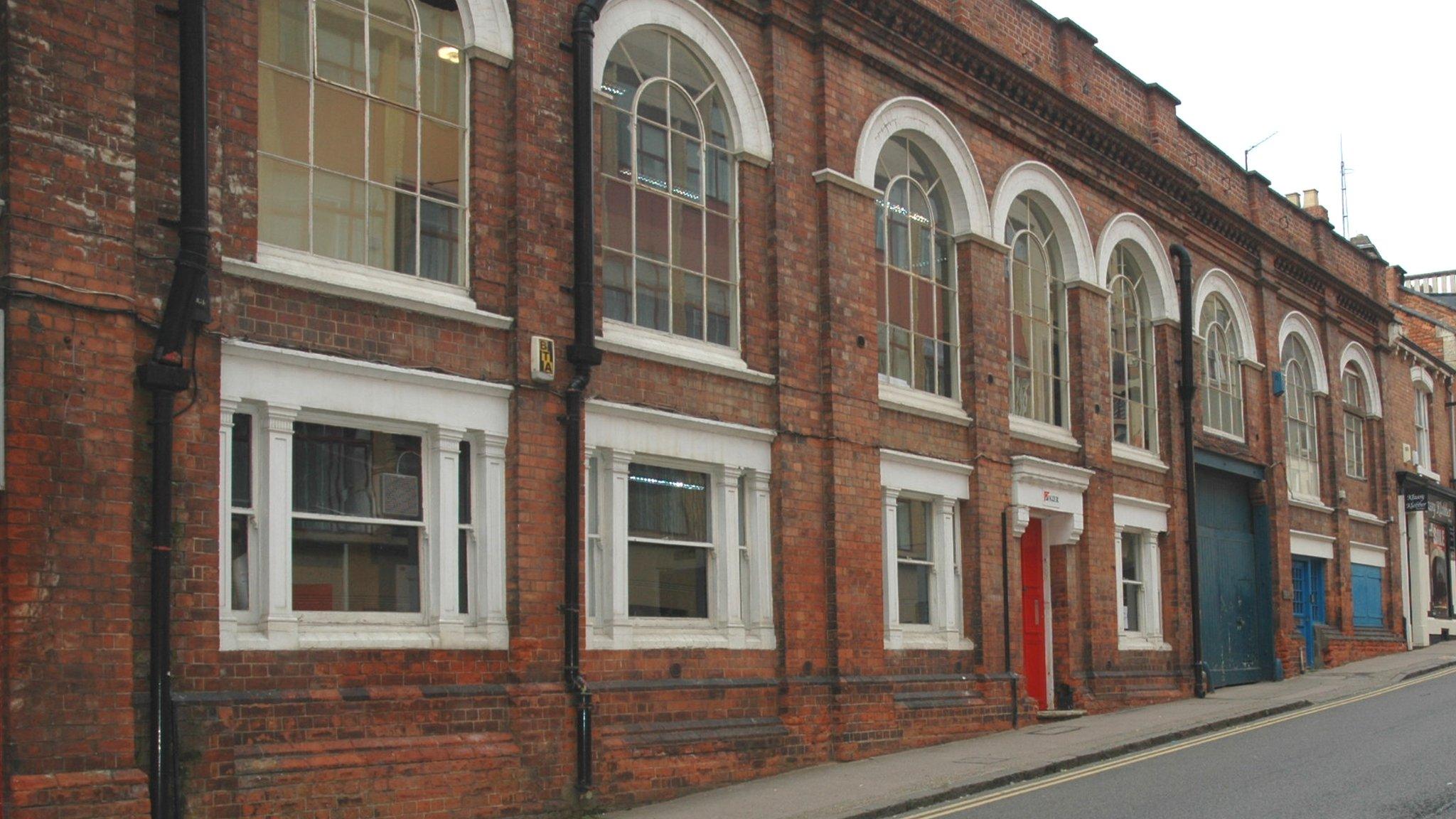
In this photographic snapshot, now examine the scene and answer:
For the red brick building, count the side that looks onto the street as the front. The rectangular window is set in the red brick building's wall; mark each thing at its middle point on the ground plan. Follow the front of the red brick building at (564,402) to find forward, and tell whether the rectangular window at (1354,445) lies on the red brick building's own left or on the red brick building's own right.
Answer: on the red brick building's own left

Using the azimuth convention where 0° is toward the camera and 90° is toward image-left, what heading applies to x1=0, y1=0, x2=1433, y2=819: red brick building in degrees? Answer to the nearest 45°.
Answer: approximately 315°
